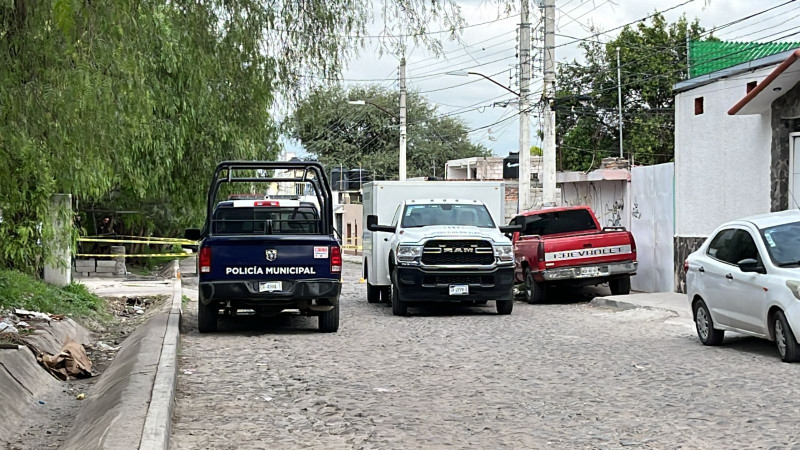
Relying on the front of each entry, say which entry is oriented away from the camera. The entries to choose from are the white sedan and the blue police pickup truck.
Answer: the blue police pickup truck

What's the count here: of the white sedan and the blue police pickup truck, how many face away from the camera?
1

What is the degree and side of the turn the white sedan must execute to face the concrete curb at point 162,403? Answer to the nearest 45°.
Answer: approximately 90° to its right

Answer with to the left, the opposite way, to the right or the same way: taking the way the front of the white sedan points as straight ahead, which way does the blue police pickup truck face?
the opposite way

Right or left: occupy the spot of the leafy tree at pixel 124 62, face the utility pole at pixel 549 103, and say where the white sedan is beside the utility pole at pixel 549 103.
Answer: right

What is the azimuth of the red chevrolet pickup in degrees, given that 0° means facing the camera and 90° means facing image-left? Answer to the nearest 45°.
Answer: approximately 135°

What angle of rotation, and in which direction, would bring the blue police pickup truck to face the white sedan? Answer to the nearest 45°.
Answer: approximately 135° to its right

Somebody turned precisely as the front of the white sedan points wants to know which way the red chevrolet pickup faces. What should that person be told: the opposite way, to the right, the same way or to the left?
the opposite way

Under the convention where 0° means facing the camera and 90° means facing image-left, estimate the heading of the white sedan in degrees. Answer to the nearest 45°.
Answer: approximately 315°

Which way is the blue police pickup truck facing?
away from the camera
